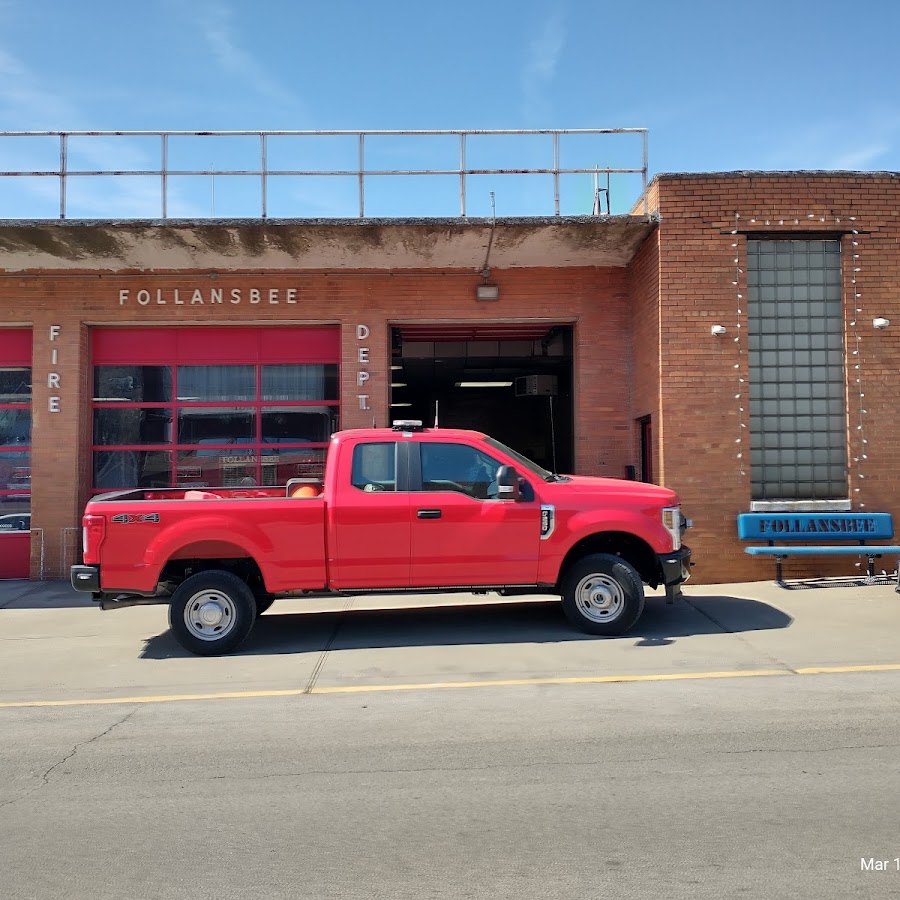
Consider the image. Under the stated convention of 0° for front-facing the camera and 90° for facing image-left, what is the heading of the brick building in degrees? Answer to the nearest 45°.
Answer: approximately 0°

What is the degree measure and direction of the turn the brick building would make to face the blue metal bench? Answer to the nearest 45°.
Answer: approximately 90° to its left

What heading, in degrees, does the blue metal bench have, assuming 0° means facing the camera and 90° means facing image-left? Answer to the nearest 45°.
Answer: approximately 0°

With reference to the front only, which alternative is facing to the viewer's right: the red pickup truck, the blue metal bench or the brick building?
the red pickup truck

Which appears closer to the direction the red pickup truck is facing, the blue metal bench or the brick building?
the blue metal bench

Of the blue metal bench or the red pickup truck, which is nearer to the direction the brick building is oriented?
the red pickup truck

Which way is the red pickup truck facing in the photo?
to the viewer's right

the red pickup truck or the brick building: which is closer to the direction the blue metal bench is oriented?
the red pickup truck

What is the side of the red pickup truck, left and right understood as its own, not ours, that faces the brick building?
left
